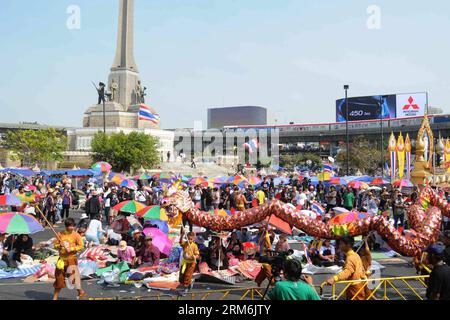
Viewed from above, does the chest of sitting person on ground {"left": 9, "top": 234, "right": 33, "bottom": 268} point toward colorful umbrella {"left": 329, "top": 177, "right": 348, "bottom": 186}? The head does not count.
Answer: no

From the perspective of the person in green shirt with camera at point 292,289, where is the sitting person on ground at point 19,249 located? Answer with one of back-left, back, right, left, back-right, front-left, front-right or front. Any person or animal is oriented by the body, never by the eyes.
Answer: front-left

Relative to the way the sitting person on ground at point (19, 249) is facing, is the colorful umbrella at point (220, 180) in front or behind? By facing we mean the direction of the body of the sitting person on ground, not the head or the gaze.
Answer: behind

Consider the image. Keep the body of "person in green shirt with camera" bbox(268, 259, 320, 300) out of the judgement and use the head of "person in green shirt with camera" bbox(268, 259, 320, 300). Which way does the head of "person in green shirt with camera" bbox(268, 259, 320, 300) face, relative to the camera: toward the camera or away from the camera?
away from the camera

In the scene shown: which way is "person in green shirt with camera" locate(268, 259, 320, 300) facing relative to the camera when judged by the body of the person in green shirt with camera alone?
away from the camera

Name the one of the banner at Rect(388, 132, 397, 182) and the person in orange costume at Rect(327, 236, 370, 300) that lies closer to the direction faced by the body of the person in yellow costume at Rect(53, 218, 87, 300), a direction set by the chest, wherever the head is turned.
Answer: the person in orange costume

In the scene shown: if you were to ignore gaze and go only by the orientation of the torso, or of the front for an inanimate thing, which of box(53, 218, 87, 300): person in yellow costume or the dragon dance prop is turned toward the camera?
the person in yellow costume

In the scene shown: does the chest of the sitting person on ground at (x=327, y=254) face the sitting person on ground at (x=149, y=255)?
no

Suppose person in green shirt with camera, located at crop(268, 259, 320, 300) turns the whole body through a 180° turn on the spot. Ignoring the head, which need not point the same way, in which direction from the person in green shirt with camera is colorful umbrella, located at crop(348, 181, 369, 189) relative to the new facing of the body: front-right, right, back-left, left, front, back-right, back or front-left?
back

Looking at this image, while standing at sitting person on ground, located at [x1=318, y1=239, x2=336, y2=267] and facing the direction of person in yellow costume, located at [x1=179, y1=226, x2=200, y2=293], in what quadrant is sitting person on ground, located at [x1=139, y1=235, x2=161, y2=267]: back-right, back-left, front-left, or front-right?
front-right

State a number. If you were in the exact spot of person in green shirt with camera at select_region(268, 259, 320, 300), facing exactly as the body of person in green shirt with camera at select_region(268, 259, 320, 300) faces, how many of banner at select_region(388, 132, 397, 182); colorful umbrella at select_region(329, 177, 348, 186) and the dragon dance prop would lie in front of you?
3

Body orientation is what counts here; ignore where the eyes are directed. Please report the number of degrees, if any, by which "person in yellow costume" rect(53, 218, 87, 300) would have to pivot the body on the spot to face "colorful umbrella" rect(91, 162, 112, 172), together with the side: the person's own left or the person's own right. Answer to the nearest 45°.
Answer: approximately 180°

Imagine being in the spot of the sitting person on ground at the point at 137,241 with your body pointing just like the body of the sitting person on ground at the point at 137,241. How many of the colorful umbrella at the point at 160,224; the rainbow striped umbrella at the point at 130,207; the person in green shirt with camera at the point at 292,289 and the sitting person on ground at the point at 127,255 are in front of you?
2

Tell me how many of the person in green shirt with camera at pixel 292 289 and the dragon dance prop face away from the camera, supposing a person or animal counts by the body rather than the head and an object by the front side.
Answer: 1

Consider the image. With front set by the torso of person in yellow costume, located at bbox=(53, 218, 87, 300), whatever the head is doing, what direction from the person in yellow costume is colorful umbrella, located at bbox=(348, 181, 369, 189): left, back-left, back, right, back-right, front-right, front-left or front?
back-left

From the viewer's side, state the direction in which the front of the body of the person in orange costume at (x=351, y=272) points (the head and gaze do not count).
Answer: to the viewer's left
